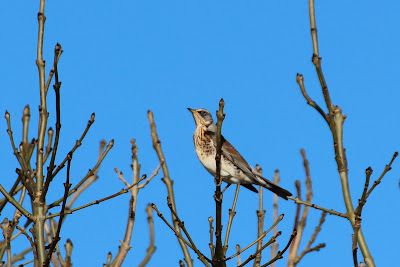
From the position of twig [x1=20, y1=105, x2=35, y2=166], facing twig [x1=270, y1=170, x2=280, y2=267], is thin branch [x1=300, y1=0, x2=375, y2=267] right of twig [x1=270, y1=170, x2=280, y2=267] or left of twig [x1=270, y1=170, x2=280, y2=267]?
right

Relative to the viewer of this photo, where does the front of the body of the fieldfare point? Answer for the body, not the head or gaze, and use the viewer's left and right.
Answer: facing to the left of the viewer

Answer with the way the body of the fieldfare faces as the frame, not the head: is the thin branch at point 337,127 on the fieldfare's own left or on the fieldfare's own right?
on the fieldfare's own left

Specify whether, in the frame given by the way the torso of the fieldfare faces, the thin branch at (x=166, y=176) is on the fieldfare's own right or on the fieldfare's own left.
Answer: on the fieldfare's own right
